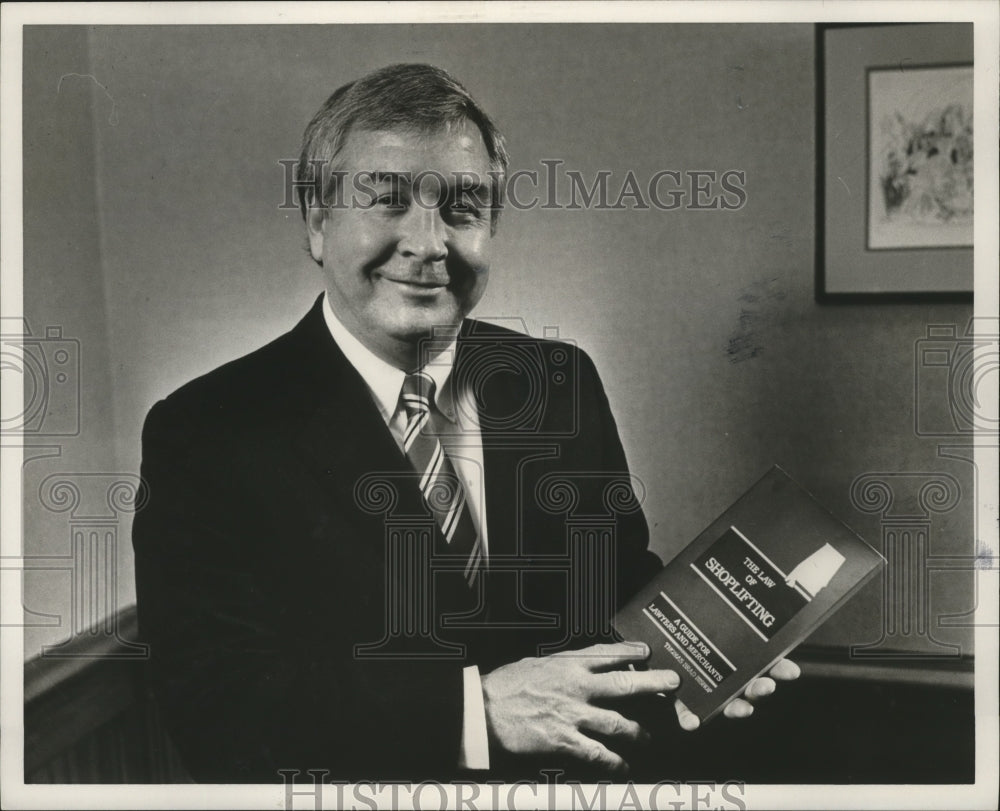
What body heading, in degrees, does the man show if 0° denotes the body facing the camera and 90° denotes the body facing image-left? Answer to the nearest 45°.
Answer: approximately 315°

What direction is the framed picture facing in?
toward the camera
